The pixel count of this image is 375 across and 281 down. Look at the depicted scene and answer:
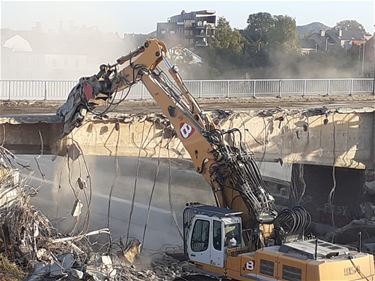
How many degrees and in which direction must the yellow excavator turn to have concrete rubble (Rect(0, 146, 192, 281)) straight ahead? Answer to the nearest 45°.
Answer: approximately 45° to its left

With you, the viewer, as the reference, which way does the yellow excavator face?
facing away from the viewer and to the left of the viewer
